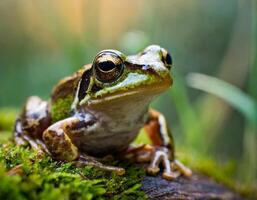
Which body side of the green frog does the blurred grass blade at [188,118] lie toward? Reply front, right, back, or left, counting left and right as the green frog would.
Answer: left

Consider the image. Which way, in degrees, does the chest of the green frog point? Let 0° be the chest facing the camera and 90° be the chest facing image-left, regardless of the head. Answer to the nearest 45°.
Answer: approximately 315°

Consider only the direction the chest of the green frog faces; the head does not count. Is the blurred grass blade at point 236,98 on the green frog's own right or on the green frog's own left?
on the green frog's own left
